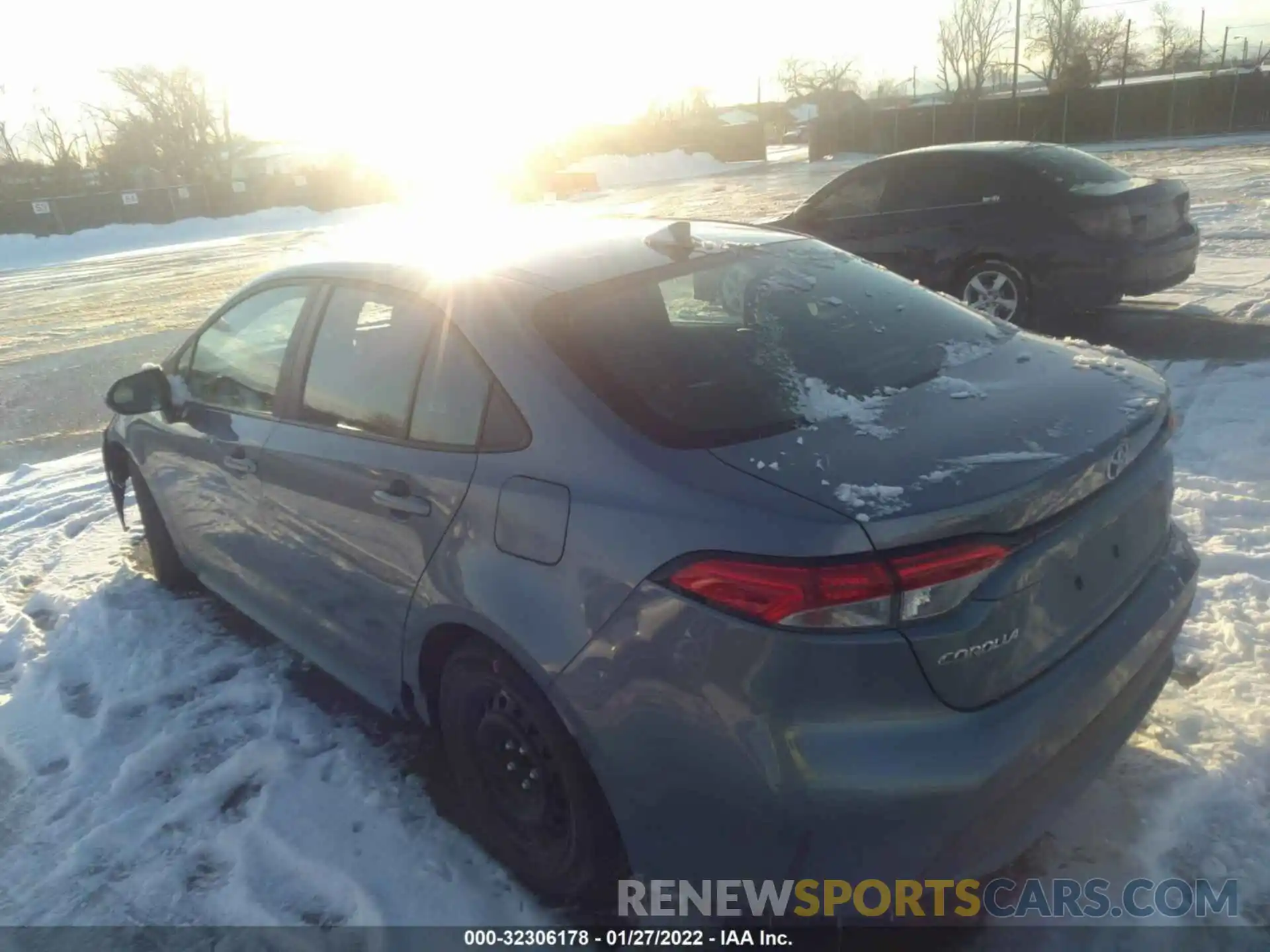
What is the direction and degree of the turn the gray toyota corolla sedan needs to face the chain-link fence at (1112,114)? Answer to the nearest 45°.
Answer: approximately 90° to its right

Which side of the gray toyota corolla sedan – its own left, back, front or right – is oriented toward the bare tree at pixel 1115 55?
right

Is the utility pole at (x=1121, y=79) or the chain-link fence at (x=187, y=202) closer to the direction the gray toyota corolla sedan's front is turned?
the chain-link fence

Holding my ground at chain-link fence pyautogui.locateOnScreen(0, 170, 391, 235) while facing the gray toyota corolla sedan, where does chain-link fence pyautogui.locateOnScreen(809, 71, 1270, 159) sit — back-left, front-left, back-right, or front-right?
front-left

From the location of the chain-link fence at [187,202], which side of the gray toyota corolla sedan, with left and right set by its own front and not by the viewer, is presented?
front

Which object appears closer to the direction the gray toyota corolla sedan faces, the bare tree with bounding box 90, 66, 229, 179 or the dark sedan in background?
the bare tree

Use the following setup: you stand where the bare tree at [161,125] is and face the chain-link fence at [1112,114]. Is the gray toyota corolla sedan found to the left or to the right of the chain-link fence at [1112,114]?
right

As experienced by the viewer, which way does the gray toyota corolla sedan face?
facing away from the viewer and to the left of the viewer

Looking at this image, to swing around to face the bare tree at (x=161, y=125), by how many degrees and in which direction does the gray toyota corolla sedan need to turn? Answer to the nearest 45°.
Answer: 0° — it already faces it

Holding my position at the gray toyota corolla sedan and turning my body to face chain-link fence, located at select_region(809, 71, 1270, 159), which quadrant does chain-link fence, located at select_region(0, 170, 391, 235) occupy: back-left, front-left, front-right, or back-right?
front-left

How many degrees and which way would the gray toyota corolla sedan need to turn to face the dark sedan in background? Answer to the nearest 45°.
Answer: approximately 90° to its right

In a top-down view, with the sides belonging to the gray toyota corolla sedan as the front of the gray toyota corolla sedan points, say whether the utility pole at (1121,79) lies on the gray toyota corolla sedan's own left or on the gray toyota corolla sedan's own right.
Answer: on the gray toyota corolla sedan's own right

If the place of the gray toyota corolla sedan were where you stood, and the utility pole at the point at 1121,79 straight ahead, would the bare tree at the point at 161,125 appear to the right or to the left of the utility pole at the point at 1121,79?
left
